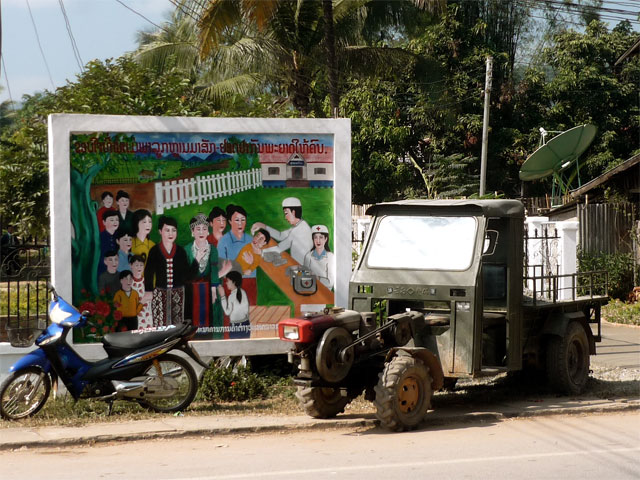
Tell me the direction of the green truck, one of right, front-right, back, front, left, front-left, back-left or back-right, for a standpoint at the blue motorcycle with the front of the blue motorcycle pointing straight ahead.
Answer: back

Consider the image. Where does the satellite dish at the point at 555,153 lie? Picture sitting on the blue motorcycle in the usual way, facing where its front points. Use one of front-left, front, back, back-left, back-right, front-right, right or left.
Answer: back-right

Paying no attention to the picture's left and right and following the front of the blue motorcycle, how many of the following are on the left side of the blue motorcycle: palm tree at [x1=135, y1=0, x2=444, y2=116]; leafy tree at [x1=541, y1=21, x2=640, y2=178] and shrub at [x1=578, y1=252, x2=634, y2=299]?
0

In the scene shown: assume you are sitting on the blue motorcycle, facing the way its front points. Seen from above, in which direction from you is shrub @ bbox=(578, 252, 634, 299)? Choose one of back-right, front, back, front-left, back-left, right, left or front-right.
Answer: back-right

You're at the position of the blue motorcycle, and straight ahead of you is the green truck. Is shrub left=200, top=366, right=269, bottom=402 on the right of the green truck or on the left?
left

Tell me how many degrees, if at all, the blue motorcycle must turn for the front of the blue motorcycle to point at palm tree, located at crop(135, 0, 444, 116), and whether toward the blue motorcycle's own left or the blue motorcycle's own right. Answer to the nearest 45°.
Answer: approximately 90° to the blue motorcycle's own right

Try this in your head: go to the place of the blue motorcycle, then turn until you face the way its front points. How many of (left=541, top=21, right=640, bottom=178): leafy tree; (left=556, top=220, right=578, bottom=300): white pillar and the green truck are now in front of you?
0

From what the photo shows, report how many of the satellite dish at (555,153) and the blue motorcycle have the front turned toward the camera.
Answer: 0

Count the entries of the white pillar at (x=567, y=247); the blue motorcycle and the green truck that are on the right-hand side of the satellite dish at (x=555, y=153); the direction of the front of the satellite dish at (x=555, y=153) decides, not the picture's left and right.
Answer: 0

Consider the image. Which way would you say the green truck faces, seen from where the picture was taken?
facing the viewer and to the left of the viewer

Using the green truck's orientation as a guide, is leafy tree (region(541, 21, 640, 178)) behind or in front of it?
behind

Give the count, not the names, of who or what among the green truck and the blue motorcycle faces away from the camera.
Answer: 0

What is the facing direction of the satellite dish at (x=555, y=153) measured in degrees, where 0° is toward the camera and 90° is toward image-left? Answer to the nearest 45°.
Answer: approximately 135°

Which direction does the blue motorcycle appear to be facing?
to the viewer's left

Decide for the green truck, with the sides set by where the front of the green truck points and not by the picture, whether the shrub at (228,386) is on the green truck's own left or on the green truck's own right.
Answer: on the green truck's own right
